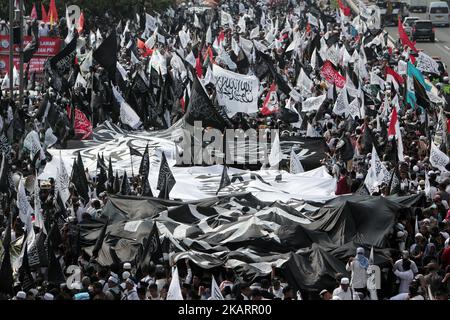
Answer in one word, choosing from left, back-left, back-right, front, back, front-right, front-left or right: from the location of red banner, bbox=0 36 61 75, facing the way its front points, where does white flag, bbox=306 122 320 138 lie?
front-left

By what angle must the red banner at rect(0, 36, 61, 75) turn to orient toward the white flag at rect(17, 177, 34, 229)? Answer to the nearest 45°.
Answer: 0° — it already faces it

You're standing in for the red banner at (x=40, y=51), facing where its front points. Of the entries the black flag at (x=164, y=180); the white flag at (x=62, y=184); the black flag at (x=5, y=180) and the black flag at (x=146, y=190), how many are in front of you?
4

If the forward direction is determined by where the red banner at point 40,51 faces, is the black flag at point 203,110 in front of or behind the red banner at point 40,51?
in front

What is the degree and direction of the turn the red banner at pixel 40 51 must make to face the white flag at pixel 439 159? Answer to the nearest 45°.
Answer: approximately 45° to its left

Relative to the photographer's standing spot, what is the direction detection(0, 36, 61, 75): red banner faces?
facing the viewer

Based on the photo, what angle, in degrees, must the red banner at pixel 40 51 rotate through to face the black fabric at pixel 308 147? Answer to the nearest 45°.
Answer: approximately 45° to its left

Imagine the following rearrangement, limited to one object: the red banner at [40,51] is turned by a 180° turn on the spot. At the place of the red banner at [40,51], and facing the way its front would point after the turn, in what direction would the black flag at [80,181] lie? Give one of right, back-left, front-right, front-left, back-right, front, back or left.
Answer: back

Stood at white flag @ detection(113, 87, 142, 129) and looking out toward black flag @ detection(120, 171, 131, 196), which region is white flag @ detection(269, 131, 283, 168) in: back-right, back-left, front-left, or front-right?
front-left

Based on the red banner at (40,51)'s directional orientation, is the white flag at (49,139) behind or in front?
in front

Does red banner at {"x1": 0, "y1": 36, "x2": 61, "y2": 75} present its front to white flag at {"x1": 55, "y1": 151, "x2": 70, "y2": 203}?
yes

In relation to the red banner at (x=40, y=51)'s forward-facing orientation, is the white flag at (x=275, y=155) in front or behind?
in front

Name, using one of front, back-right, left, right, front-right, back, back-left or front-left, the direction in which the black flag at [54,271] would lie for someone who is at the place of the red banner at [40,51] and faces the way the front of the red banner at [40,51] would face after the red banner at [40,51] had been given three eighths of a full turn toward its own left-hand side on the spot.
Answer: back-right

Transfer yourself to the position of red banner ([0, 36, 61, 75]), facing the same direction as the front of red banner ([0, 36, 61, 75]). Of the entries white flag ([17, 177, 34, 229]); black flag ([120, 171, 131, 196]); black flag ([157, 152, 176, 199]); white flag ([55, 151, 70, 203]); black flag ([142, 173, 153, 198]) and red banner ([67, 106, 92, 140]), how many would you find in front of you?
6
